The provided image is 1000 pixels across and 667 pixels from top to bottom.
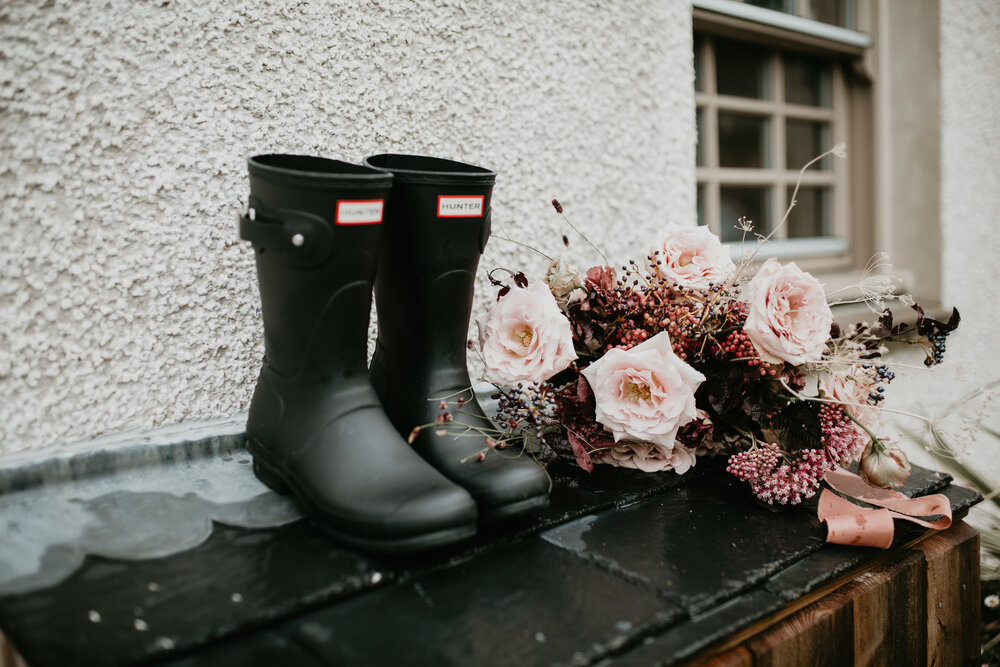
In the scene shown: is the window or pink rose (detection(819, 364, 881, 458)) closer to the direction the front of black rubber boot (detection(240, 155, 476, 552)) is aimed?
the pink rose

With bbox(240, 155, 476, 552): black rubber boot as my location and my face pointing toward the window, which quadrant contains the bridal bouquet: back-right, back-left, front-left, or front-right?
front-right

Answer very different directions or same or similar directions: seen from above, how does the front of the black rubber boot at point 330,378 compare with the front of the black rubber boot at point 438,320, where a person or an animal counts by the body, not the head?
same or similar directions

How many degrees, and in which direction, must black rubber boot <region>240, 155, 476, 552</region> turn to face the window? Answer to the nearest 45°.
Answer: approximately 90° to its left

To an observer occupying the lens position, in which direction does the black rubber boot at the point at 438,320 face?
facing the viewer and to the right of the viewer

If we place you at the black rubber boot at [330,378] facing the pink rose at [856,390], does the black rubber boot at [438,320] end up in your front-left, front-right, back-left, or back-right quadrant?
front-left

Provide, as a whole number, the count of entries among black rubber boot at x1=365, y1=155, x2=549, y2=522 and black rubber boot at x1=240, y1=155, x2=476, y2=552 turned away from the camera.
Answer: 0

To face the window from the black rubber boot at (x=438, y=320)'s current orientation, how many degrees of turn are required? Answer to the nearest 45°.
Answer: approximately 90° to its left

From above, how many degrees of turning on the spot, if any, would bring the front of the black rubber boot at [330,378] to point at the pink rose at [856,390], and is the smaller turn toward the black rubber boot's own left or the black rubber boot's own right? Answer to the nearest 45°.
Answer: approximately 45° to the black rubber boot's own left
